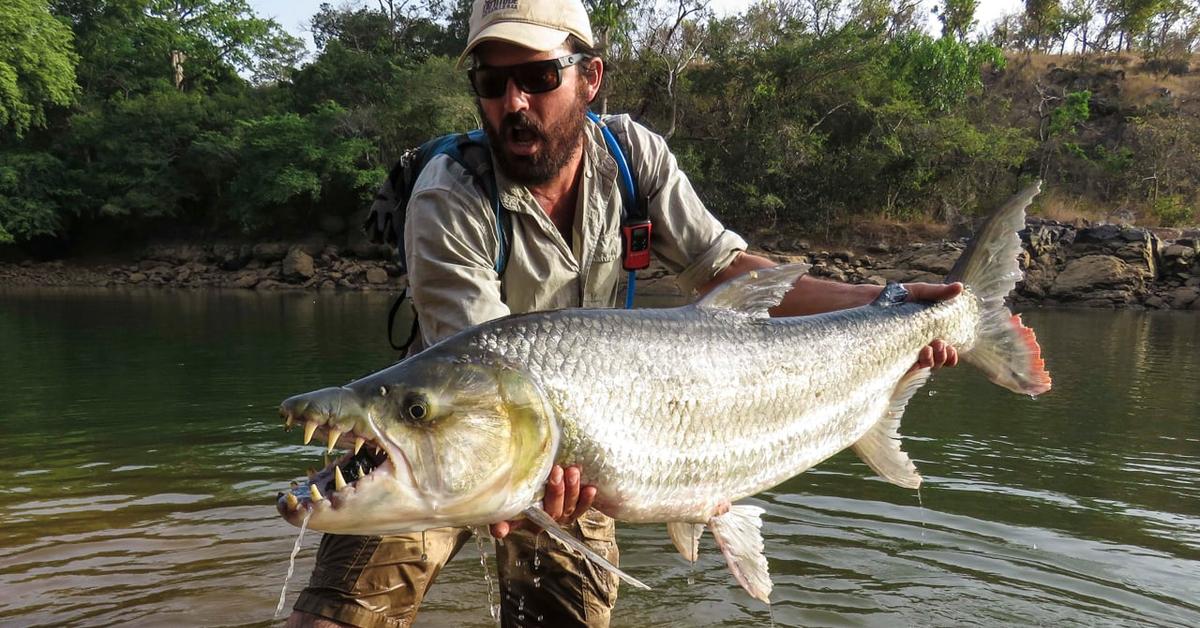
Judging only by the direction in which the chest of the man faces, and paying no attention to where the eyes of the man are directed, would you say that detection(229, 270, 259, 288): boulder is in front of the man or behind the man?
behind

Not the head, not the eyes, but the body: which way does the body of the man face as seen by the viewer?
toward the camera

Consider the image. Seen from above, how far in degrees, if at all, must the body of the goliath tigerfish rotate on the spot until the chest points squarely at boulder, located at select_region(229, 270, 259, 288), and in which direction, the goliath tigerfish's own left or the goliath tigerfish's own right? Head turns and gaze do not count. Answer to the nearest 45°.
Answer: approximately 45° to the goliath tigerfish's own right

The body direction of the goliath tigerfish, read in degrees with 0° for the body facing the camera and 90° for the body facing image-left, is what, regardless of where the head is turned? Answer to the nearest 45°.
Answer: approximately 90°

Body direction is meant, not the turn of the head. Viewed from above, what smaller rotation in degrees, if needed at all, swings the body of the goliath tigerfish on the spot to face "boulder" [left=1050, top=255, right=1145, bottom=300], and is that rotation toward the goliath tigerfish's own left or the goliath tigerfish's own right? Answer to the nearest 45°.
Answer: approximately 135° to the goliath tigerfish's own right

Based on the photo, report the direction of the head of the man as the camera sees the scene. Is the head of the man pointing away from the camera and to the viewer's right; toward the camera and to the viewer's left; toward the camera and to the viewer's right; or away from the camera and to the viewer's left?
toward the camera and to the viewer's left

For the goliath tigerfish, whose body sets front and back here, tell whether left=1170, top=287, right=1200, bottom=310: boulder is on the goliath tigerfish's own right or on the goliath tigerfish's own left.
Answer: on the goliath tigerfish's own right

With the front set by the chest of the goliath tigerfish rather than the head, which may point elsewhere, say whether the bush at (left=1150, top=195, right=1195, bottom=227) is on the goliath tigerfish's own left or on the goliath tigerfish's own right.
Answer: on the goliath tigerfish's own right

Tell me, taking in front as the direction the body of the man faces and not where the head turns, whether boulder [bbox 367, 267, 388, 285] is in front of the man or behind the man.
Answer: behind
